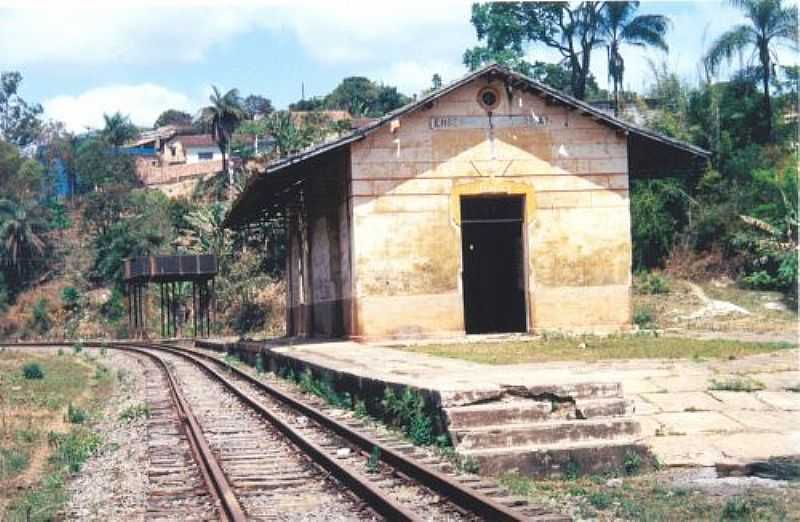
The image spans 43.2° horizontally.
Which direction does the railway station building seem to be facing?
toward the camera

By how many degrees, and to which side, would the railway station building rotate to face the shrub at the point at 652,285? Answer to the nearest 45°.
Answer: approximately 135° to its left

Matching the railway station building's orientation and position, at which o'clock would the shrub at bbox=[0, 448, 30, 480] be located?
The shrub is roughly at 1 o'clock from the railway station building.

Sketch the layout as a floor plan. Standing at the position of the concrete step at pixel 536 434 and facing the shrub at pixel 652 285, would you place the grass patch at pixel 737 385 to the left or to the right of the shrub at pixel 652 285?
right

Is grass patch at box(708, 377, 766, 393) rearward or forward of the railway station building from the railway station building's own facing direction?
forward

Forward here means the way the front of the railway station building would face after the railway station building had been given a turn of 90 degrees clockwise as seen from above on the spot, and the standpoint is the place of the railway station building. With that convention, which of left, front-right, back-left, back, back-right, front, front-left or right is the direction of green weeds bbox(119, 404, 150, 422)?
front-left

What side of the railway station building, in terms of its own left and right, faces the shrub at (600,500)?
front

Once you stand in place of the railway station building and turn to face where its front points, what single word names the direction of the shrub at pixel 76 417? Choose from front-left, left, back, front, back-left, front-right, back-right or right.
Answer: front-right

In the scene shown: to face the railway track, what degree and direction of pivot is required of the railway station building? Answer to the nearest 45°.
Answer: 0° — it already faces it

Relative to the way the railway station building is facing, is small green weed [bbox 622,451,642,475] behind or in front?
in front

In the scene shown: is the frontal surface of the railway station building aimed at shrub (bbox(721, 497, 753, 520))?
yes

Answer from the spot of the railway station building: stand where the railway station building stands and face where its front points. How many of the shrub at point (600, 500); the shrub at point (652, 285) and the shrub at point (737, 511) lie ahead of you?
2

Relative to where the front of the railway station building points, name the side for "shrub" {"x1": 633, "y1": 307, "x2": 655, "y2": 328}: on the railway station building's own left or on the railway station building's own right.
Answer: on the railway station building's own left

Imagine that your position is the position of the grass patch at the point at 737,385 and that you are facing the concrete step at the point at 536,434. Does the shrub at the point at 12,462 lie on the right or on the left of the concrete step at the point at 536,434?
right

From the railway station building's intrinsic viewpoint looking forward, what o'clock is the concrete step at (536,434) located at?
The concrete step is roughly at 12 o'clock from the railway station building.

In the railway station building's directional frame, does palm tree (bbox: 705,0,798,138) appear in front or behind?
behind
